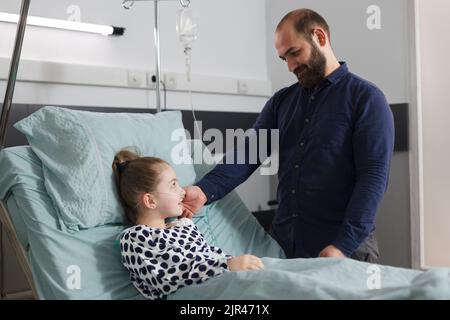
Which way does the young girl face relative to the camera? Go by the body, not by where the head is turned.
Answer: to the viewer's right

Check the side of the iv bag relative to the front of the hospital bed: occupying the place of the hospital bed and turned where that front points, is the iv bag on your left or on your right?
on your left

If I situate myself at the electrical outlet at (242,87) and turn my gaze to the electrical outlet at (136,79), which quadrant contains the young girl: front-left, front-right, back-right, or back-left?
front-left

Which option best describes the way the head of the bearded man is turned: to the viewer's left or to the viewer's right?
to the viewer's left

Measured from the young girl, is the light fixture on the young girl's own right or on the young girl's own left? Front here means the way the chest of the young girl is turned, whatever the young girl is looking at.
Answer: on the young girl's own left

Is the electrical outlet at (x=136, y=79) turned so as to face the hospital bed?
yes

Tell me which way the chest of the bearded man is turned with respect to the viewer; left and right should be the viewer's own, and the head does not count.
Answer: facing the viewer and to the left of the viewer

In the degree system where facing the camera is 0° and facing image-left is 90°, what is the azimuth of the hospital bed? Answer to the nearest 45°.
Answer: approximately 270°

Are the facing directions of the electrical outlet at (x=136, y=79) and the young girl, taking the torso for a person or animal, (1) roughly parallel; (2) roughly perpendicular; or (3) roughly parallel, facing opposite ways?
roughly perpendicular

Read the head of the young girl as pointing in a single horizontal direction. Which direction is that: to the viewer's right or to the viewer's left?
to the viewer's right

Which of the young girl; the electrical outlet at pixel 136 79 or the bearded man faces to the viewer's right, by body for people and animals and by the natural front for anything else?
the young girl

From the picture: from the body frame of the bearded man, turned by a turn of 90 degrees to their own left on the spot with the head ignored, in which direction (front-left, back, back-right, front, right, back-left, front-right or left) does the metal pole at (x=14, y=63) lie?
back-right

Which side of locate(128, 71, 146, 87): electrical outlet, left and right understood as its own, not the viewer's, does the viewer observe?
front

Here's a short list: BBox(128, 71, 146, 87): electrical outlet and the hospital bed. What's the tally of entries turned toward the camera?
1
